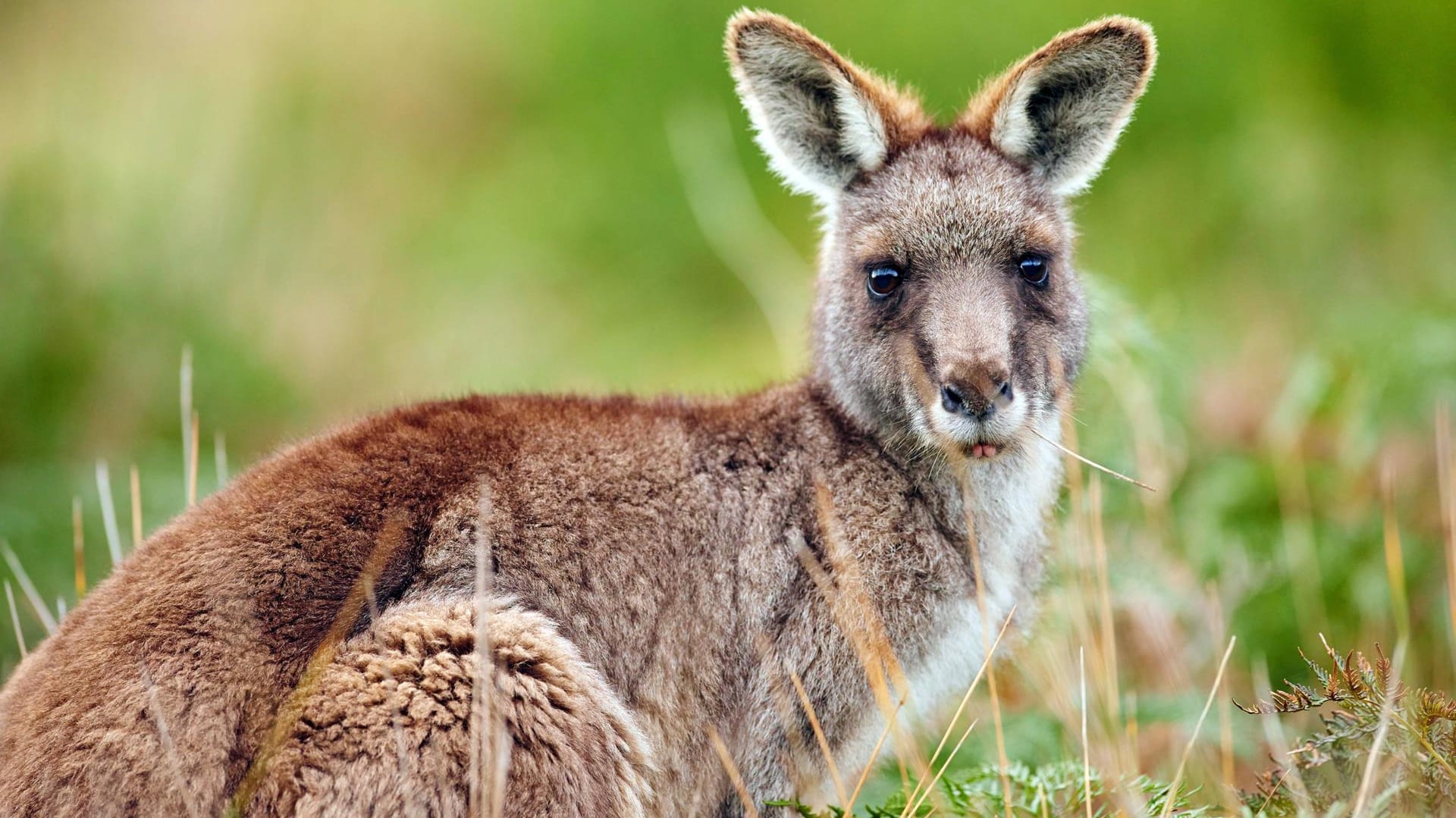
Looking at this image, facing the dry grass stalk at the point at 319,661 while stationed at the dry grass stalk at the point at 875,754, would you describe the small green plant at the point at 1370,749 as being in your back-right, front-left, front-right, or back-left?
back-left

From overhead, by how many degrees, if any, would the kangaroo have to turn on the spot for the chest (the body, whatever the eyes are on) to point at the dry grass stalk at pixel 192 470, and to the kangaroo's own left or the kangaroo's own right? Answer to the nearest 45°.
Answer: approximately 135° to the kangaroo's own left

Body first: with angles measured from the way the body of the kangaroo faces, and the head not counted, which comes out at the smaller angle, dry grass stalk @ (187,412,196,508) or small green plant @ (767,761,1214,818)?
the small green plant

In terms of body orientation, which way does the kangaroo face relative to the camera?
to the viewer's right

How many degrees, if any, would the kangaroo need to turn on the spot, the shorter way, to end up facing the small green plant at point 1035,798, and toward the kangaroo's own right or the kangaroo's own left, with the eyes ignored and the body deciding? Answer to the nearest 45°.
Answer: approximately 45° to the kangaroo's own right

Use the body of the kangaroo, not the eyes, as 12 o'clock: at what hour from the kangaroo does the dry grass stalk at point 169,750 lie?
The dry grass stalk is roughly at 5 o'clock from the kangaroo.

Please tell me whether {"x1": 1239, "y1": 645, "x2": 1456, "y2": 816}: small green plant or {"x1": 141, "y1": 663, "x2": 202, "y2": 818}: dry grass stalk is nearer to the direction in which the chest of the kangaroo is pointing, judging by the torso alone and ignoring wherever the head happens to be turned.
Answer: the small green plant

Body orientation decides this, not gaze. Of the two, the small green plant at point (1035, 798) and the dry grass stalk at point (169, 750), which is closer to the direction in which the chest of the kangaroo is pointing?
the small green plant
